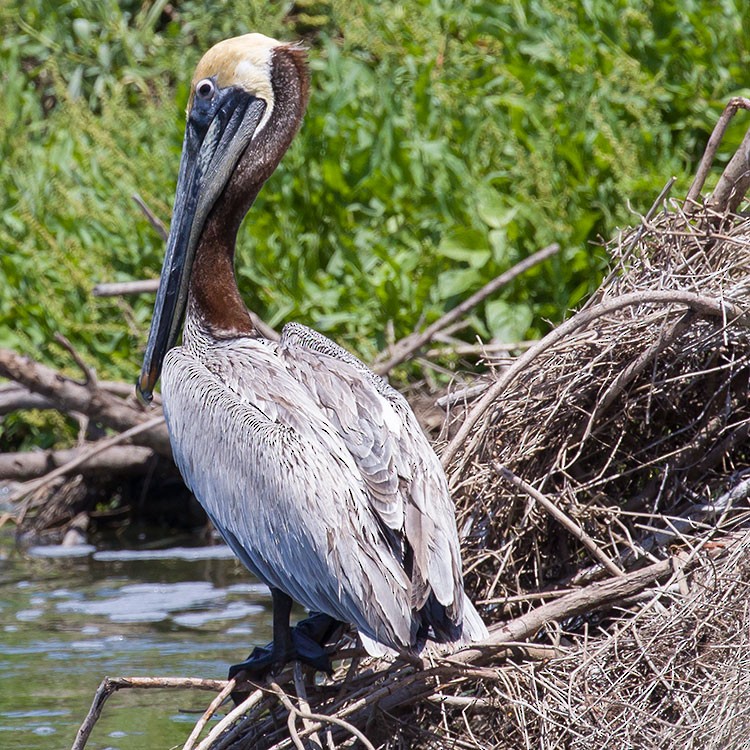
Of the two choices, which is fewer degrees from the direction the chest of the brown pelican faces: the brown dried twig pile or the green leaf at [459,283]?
the green leaf

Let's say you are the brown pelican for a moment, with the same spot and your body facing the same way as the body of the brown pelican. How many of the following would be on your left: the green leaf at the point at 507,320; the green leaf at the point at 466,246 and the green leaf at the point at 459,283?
0

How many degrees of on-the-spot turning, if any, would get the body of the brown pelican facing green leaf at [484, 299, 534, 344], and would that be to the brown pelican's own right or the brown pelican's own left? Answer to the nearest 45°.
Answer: approximately 45° to the brown pelican's own right

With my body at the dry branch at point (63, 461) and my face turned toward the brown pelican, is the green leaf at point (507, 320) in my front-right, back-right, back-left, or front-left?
front-left

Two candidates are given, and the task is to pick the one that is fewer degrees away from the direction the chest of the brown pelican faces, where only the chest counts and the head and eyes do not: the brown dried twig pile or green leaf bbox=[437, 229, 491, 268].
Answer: the green leaf

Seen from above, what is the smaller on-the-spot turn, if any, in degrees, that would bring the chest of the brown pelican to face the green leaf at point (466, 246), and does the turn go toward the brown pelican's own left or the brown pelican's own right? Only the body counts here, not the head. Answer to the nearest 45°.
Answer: approximately 45° to the brown pelican's own right

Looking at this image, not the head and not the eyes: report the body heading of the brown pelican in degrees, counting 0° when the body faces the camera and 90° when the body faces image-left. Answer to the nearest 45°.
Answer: approximately 135°

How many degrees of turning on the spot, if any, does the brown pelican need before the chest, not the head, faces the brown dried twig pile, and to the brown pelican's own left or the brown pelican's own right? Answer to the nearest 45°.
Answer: approximately 135° to the brown pelican's own right

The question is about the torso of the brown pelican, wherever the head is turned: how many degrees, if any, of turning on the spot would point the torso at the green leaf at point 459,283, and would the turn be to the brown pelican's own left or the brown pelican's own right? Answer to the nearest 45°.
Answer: approximately 45° to the brown pelican's own right

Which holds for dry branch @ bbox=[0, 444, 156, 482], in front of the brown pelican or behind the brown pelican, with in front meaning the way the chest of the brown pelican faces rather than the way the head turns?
in front
